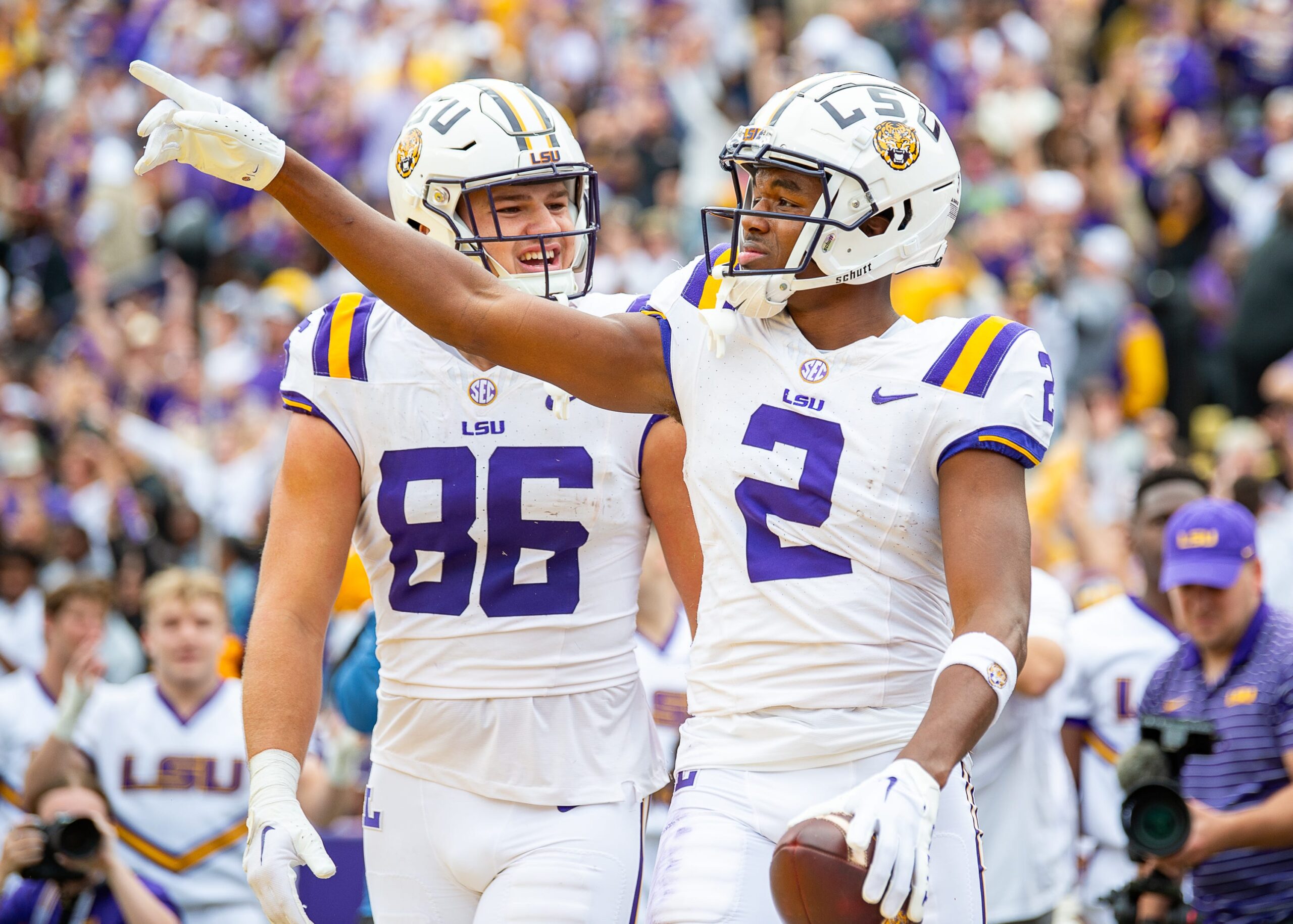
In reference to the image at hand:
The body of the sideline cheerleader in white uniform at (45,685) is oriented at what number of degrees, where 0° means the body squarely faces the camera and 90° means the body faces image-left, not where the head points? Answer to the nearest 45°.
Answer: approximately 315°

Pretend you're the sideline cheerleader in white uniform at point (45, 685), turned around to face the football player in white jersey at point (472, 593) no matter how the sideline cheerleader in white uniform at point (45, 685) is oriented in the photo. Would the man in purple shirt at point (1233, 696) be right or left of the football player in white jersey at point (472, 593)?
left

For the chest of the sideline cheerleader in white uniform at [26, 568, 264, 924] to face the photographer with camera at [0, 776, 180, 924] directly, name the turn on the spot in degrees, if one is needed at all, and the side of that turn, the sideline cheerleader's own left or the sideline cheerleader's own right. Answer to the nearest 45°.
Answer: approximately 45° to the sideline cheerleader's own right

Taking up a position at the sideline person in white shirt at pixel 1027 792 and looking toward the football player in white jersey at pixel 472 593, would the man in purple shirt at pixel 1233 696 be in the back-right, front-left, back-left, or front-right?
back-left

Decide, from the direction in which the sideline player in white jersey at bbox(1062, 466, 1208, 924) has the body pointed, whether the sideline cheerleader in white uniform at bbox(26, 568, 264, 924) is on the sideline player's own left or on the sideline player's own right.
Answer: on the sideline player's own right

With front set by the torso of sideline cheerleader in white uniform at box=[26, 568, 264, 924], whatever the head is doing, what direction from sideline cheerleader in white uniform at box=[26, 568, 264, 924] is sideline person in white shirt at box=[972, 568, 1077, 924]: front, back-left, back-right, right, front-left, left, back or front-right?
front-left

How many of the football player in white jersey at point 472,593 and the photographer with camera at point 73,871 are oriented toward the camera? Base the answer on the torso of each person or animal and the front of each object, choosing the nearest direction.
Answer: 2
